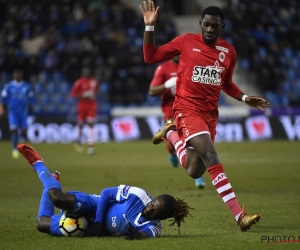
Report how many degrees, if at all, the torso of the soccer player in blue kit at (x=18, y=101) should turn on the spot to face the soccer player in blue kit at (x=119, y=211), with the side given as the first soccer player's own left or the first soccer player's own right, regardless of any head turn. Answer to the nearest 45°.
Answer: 0° — they already face them

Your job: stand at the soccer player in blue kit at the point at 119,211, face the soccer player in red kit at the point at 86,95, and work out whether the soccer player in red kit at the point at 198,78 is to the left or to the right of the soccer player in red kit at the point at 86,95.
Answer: right

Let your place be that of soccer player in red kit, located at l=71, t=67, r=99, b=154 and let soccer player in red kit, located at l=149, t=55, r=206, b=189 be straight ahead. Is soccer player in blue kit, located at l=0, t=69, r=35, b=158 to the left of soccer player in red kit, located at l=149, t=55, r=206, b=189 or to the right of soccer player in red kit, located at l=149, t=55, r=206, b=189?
right

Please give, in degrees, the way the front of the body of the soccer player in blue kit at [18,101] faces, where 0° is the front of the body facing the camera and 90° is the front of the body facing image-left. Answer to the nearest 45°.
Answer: approximately 0°
